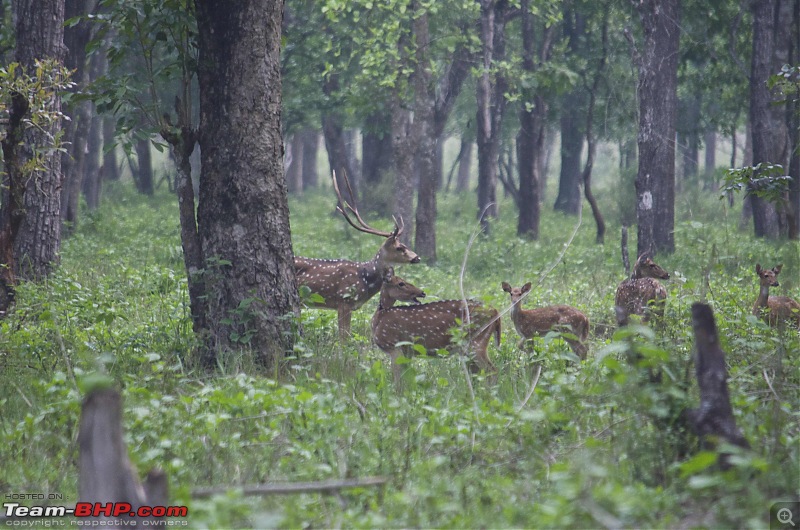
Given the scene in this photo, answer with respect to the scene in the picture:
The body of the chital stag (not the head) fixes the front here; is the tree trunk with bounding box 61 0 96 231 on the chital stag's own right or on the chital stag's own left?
on the chital stag's own left

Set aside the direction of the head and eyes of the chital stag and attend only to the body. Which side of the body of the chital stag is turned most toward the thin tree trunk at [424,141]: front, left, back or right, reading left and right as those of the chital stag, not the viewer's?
left

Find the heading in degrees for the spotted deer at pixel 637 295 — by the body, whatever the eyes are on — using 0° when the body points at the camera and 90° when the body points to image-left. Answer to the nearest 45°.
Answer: approximately 225°

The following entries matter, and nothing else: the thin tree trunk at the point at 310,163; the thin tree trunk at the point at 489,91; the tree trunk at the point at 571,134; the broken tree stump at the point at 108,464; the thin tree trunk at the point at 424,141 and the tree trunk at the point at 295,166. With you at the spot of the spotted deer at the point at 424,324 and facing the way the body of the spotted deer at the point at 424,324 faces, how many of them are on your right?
5

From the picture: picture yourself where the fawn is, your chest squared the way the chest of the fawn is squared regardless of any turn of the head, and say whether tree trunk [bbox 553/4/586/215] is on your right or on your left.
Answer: on your right

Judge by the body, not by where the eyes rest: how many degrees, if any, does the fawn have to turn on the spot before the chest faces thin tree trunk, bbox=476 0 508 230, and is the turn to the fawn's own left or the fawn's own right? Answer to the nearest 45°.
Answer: approximately 90° to the fawn's own right

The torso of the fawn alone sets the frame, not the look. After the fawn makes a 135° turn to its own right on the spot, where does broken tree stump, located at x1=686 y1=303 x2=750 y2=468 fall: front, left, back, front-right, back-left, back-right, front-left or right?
back-right

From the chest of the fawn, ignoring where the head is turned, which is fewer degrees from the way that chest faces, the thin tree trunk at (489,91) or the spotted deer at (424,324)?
the spotted deer

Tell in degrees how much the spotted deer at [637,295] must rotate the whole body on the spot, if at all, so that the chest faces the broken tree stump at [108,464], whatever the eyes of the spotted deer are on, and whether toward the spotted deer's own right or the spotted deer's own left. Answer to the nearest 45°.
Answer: approximately 135° to the spotted deer's own right

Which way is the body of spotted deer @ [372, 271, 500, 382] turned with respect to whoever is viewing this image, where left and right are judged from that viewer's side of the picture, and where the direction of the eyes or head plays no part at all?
facing to the left of the viewer

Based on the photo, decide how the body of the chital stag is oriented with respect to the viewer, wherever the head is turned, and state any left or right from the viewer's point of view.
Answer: facing to the right of the viewer

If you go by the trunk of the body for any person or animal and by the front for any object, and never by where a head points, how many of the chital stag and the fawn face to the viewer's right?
1

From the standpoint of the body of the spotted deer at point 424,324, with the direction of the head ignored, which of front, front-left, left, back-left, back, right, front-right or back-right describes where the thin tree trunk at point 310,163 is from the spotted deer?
right

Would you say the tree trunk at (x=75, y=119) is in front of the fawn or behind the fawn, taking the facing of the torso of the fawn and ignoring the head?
in front

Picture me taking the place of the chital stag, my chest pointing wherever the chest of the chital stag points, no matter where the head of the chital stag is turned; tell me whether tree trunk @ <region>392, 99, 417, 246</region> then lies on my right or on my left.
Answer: on my left

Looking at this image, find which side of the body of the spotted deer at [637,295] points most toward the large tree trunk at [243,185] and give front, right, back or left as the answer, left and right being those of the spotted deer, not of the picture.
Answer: back

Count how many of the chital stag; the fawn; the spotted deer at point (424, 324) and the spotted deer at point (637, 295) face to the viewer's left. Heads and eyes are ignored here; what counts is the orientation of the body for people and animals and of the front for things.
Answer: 2

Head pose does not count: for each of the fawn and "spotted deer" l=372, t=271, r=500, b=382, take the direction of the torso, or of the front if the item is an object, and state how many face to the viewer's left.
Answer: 2

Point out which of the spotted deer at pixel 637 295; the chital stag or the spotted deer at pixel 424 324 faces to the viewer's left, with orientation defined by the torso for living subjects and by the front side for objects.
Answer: the spotted deer at pixel 424 324

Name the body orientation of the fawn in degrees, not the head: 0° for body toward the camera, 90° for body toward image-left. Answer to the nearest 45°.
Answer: approximately 90°

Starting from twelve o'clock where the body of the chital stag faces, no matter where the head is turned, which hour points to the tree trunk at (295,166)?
The tree trunk is roughly at 9 o'clock from the chital stag.
